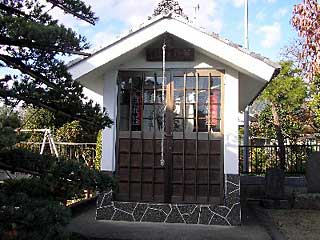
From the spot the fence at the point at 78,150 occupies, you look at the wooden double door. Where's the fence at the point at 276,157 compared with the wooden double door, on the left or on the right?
left

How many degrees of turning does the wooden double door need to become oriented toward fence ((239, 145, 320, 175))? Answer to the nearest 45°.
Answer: approximately 135° to its left

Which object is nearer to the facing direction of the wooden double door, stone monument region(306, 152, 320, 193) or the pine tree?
the pine tree

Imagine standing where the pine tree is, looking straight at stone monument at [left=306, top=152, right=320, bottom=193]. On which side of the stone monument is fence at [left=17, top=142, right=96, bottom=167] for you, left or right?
left

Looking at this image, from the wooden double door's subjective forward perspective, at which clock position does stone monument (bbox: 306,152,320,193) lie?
The stone monument is roughly at 8 o'clock from the wooden double door.

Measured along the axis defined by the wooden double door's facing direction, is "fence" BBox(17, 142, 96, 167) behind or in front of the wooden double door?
behind

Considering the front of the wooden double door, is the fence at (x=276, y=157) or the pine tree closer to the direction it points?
the pine tree

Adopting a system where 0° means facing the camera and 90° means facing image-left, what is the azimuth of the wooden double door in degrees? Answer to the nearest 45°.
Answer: approximately 0°
